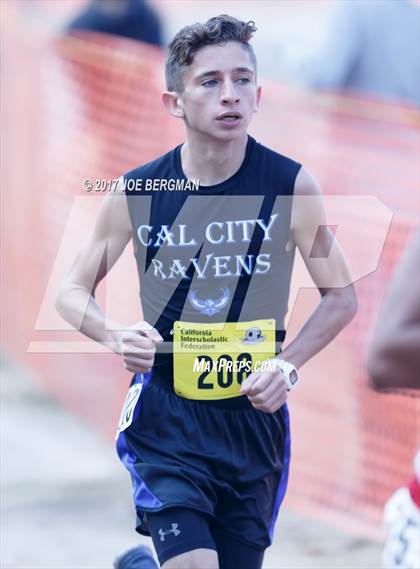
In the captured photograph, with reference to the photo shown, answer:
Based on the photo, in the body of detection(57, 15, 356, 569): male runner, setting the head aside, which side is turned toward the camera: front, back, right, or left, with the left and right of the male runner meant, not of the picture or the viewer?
front

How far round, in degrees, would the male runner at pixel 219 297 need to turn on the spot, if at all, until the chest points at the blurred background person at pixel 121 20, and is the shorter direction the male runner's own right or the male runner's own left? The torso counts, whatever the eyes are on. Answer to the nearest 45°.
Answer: approximately 180°

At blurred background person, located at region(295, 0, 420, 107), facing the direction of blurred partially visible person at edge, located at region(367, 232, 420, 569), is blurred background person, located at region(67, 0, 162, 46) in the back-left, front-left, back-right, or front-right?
back-right

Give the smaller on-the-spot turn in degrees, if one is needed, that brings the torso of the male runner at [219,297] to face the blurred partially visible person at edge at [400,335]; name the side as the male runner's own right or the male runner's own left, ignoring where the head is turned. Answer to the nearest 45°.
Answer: approximately 45° to the male runner's own left

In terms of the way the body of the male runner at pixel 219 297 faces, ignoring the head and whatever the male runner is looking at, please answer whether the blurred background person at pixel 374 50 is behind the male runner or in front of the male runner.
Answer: behind

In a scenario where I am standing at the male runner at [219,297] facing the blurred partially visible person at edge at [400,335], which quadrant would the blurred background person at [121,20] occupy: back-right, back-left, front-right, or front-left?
back-left
